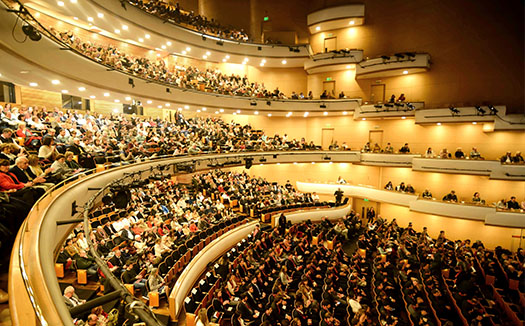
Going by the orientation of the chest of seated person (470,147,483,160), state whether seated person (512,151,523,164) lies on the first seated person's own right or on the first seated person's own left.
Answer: on the first seated person's own left

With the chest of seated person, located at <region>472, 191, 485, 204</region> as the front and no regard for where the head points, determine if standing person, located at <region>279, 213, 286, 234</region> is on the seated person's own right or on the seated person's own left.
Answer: on the seated person's own right
